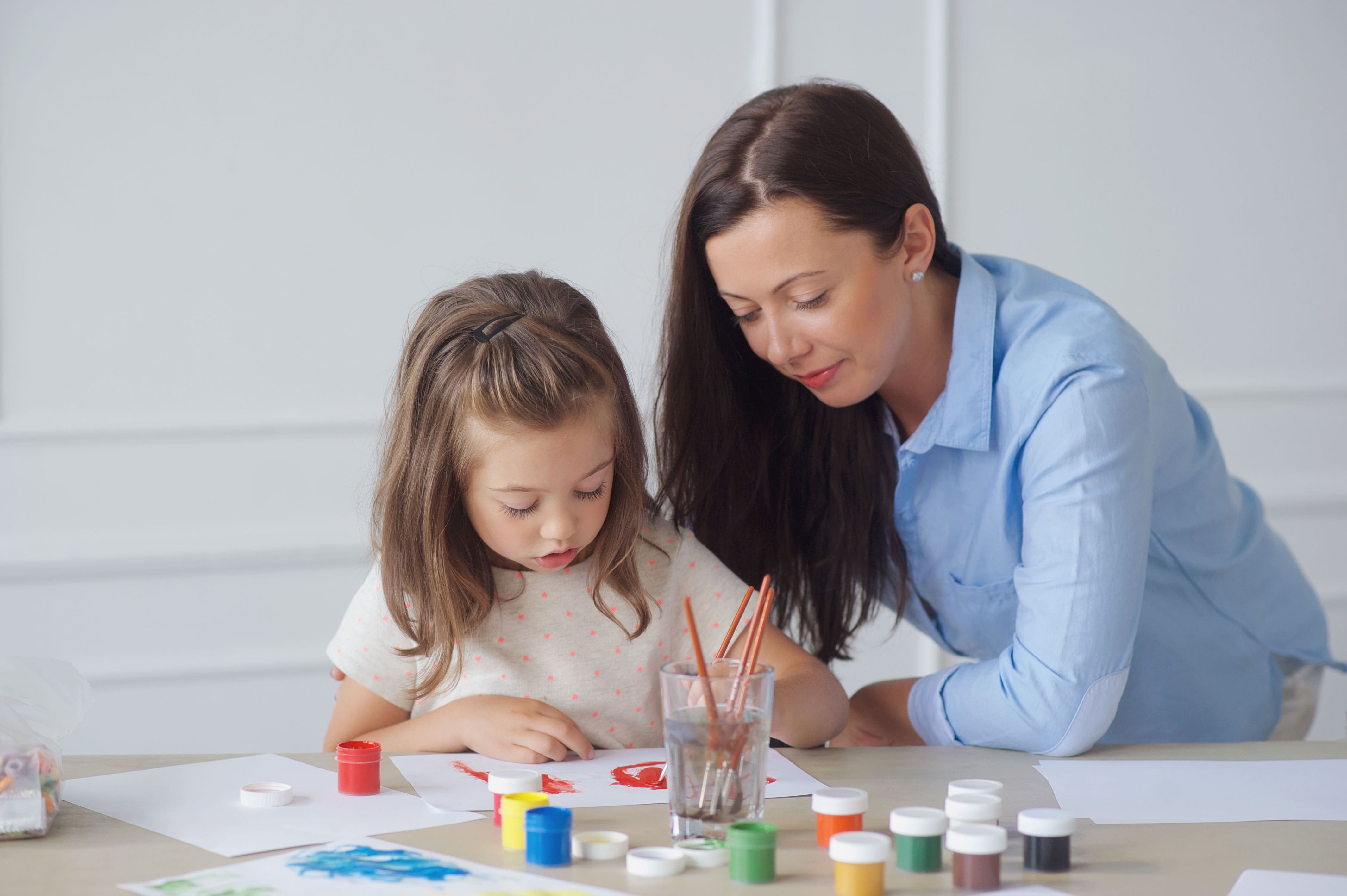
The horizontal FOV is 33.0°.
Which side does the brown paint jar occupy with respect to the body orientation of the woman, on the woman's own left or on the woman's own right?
on the woman's own left

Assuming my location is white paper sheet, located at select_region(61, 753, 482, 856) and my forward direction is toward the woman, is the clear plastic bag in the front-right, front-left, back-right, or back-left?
back-left

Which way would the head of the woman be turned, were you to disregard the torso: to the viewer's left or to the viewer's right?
to the viewer's left

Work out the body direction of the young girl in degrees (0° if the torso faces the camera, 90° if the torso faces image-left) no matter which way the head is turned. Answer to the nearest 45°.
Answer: approximately 0°
